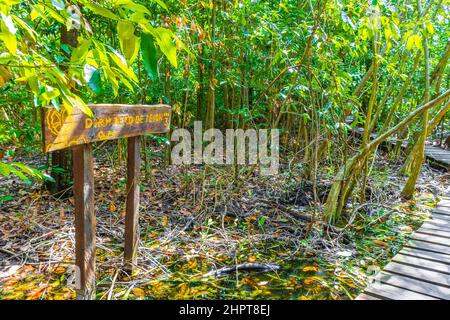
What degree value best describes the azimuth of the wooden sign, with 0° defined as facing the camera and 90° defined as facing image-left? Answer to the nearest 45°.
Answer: approximately 315°
